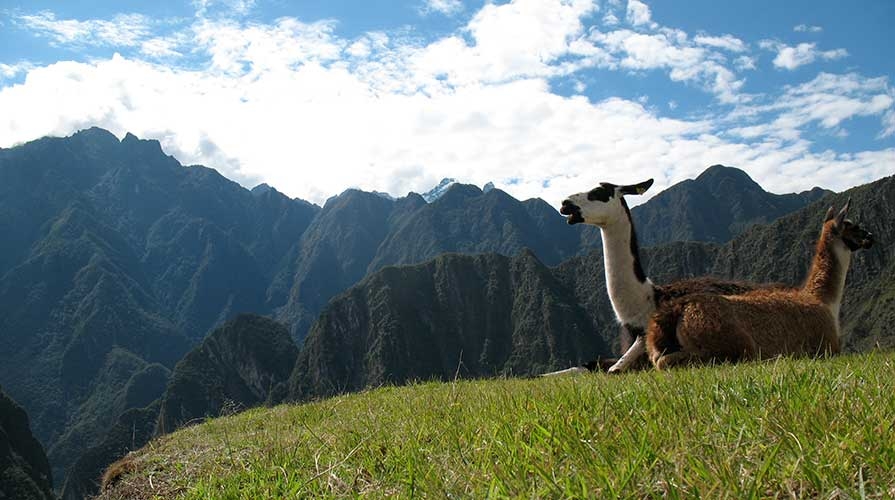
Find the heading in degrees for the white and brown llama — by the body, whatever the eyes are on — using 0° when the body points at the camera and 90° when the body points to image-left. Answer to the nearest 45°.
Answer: approximately 90°

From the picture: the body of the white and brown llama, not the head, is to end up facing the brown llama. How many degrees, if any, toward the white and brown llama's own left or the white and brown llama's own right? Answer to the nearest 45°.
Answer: approximately 135° to the white and brown llama's own left
